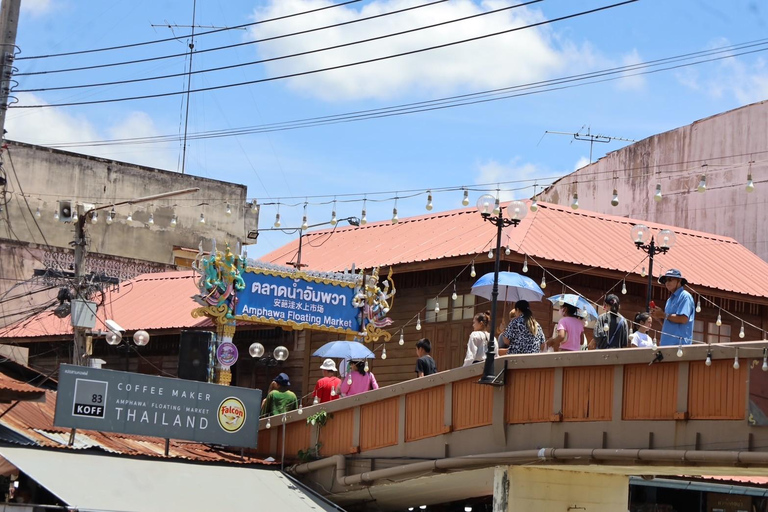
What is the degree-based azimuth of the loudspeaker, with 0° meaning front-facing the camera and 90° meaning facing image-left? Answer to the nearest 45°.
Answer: approximately 0°

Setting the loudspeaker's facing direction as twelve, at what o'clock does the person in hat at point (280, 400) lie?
The person in hat is roughly at 9 o'clock from the loudspeaker.

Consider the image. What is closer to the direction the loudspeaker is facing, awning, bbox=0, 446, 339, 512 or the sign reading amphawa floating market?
the awning

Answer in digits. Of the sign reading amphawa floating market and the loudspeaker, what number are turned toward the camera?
2

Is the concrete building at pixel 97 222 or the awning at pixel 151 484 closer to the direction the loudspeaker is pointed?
the awning

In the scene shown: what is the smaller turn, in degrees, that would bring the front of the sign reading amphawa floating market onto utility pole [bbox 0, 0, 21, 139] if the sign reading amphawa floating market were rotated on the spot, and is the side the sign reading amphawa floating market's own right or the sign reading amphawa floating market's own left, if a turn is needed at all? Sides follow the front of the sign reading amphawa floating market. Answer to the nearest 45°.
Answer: approximately 45° to the sign reading amphawa floating market's own right

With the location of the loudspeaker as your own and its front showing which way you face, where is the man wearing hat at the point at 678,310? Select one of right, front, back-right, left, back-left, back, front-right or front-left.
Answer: front-left

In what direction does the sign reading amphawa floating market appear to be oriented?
toward the camera

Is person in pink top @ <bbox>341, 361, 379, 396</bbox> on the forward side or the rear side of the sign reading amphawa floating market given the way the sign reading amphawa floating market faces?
on the forward side

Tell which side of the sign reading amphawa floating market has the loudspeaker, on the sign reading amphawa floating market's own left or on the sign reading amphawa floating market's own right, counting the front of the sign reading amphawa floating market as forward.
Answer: on the sign reading amphawa floating market's own right
